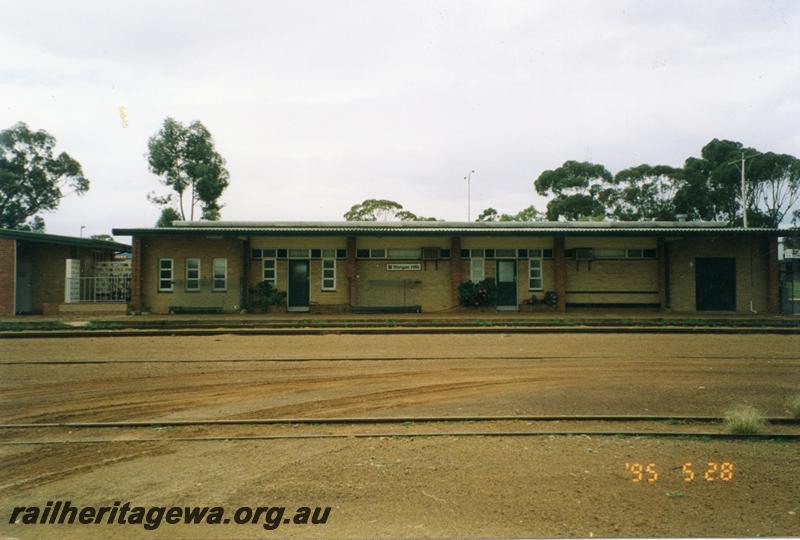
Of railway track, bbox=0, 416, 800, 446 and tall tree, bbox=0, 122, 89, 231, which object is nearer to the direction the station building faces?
the railway track

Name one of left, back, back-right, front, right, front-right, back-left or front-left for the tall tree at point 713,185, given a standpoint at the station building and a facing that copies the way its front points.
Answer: back-left

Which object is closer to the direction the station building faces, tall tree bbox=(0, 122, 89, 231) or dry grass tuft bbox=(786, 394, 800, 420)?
the dry grass tuft

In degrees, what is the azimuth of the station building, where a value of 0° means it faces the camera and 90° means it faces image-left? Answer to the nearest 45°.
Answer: approximately 0°

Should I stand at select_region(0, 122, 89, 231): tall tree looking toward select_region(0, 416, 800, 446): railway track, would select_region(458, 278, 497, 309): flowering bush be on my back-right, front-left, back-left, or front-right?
front-left

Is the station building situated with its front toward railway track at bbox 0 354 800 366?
yes

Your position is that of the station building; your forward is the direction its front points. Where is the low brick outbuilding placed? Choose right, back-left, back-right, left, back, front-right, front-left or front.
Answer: right

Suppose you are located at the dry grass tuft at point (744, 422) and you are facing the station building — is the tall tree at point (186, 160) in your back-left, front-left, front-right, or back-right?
front-left

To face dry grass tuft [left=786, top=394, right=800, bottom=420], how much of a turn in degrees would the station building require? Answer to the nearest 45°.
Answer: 0° — it already faces it

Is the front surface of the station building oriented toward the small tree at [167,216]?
no

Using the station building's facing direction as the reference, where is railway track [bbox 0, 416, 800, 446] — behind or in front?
in front

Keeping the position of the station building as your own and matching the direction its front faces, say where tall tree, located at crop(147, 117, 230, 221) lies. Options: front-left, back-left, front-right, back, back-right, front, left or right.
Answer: back-right

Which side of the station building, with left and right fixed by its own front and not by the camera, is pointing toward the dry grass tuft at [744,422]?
front
